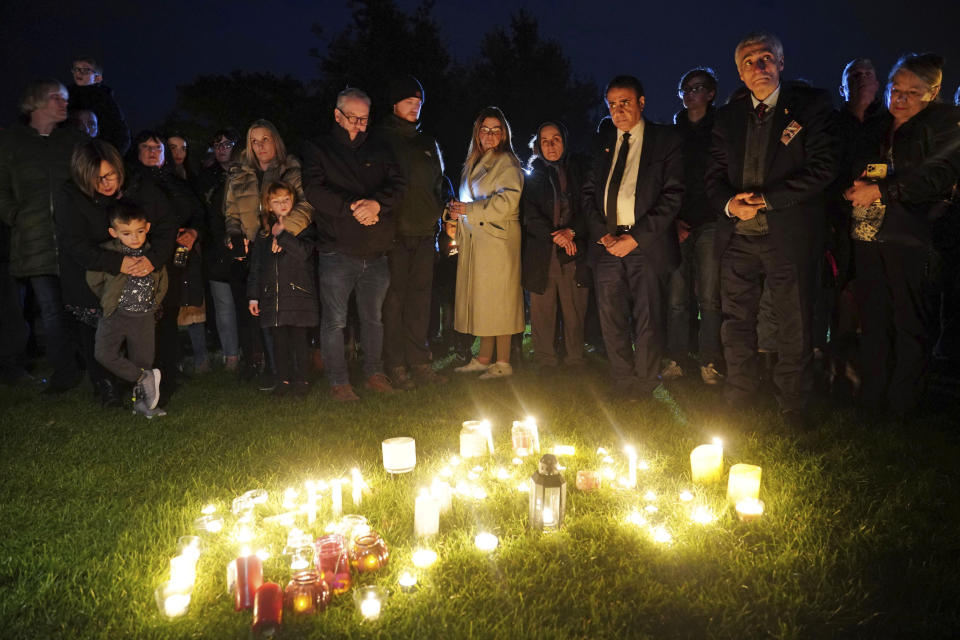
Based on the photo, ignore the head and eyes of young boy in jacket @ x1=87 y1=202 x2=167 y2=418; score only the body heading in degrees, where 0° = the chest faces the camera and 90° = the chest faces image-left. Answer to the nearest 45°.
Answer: approximately 315°

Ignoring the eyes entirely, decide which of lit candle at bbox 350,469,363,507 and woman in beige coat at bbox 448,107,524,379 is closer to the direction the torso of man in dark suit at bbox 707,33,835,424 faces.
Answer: the lit candle

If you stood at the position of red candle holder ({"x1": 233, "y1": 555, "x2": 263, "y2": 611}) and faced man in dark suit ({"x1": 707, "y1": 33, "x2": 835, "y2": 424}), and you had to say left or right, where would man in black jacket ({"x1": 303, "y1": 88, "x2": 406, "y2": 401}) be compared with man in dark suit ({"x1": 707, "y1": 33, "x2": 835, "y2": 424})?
left

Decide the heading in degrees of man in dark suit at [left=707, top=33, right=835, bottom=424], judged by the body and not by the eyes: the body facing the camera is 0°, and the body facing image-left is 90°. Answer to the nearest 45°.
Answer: approximately 45°

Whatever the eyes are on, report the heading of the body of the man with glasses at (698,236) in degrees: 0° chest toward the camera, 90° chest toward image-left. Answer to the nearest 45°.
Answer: approximately 0°
